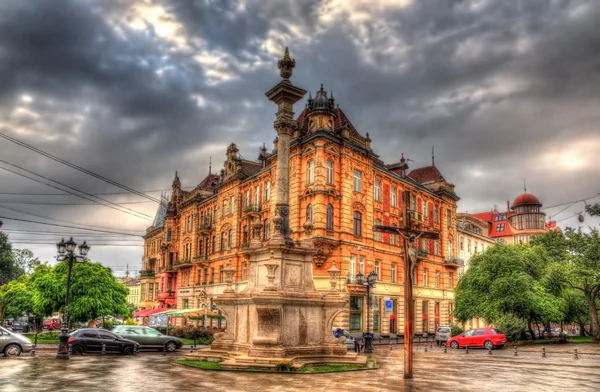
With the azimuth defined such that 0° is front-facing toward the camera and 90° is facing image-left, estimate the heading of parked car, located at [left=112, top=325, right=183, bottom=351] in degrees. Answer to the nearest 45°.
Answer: approximately 270°

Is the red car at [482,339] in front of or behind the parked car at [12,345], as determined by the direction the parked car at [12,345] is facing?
in front

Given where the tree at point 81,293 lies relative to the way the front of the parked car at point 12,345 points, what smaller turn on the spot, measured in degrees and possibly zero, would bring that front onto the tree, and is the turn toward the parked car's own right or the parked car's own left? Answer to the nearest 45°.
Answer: approximately 90° to the parked car's own left

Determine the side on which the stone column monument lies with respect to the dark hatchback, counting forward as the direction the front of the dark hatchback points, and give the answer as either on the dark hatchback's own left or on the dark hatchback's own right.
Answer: on the dark hatchback's own right

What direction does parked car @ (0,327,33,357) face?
to the viewer's right

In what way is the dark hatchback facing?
to the viewer's right

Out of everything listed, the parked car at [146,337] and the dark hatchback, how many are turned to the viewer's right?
2

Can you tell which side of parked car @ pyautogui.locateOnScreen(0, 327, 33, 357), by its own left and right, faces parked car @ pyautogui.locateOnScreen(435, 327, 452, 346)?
front
